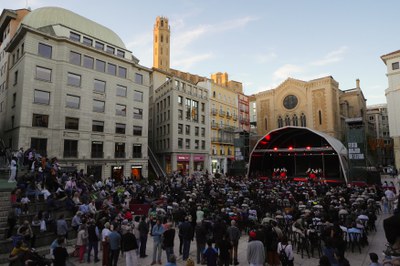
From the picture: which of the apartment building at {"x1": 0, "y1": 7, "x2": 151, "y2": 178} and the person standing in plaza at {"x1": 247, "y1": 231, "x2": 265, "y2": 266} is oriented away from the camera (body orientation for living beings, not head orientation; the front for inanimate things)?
the person standing in plaza

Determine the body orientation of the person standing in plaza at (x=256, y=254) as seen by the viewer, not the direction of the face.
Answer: away from the camera

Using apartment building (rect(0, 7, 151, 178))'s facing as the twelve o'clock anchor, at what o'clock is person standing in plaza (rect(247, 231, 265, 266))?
The person standing in plaza is roughly at 1 o'clock from the apartment building.

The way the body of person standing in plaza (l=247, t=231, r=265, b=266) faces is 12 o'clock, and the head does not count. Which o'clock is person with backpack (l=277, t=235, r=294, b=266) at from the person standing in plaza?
The person with backpack is roughly at 2 o'clock from the person standing in plaza.

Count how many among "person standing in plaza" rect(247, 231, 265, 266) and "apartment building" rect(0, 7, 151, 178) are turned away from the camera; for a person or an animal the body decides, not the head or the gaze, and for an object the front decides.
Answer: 1

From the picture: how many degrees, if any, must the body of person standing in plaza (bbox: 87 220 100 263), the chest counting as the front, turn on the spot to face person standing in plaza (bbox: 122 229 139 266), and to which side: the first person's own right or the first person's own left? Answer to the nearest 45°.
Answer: approximately 90° to the first person's own right

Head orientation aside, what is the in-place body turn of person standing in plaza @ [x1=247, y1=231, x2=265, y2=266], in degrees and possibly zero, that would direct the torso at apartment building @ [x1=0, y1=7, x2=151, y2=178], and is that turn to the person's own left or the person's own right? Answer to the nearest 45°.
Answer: approximately 45° to the person's own left

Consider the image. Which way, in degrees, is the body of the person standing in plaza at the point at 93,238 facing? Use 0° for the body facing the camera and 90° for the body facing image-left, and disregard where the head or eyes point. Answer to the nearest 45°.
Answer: approximately 225°

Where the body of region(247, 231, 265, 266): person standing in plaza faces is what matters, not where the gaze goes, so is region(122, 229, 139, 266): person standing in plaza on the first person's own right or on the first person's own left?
on the first person's own left
